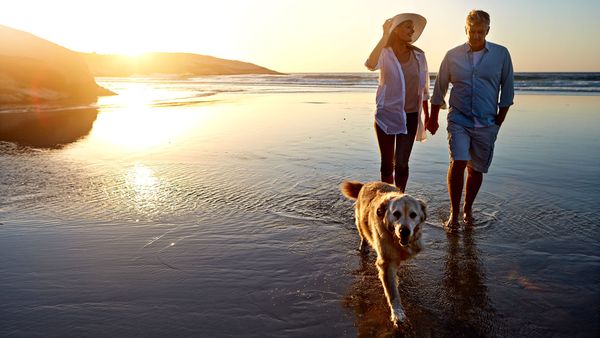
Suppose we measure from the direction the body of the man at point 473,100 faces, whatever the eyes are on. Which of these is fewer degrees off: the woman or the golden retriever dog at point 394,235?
the golden retriever dog

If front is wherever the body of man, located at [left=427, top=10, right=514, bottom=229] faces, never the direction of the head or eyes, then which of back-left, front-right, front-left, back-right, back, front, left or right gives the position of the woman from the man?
right

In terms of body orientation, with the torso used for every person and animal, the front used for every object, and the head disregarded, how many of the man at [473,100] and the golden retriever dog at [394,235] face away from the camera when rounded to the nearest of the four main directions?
0

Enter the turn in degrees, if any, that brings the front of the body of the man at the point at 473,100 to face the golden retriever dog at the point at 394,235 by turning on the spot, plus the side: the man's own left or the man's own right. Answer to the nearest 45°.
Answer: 0° — they already face it

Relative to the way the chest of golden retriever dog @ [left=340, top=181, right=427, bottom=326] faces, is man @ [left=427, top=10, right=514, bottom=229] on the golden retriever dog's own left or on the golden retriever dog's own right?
on the golden retriever dog's own left

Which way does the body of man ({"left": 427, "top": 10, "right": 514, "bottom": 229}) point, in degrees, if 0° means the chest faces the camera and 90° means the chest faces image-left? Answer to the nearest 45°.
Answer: approximately 0°

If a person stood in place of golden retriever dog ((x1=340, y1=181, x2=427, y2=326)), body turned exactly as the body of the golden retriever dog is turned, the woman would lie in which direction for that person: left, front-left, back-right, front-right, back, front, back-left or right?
back-left

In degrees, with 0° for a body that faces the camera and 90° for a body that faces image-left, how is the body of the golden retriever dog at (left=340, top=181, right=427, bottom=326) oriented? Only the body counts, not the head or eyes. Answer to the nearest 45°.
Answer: approximately 315°
